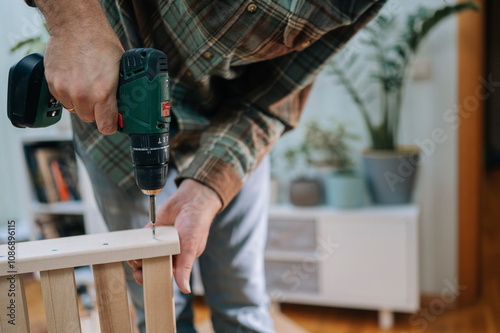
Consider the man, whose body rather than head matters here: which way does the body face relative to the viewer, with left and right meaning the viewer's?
facing the viewer

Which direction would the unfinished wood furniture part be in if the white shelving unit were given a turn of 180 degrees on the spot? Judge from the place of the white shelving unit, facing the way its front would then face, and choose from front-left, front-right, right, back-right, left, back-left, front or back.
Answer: back

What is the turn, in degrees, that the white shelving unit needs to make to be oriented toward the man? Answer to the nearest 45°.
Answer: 0° — it already faces them

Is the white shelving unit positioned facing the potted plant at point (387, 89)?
no

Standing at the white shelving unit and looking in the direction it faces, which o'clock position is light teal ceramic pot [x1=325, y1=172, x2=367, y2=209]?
The light teal ceramic pot is roughly at 10 o'clock from the white shelving unit.

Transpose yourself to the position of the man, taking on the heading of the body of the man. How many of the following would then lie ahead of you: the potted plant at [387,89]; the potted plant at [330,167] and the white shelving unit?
0

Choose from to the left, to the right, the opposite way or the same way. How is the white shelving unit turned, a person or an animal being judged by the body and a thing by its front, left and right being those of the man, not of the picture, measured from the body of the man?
the same way

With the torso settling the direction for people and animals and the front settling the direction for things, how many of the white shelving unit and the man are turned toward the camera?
2

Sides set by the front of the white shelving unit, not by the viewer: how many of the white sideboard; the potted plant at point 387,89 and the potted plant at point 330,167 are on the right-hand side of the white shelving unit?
0

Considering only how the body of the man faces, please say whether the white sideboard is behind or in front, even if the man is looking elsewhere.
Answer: behind

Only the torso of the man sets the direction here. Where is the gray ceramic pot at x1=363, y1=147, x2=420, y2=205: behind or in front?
behind
